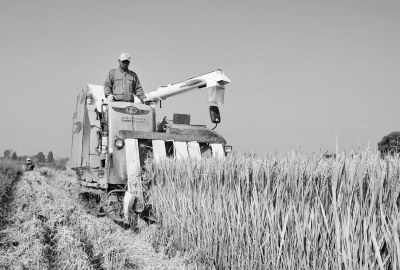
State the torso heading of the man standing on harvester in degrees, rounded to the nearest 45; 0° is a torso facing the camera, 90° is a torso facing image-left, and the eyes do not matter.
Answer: approximately 0°
